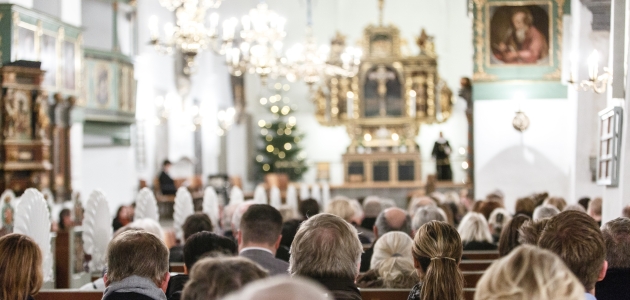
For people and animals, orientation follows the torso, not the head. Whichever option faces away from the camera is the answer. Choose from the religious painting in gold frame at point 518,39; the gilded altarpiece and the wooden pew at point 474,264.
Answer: the wooden pew

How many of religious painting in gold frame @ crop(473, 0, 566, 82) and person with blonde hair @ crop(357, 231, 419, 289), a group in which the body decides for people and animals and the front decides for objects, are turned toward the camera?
1

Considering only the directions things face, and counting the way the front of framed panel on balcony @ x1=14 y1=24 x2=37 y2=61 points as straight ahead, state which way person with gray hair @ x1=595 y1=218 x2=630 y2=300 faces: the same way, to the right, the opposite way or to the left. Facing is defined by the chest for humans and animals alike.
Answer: to the left

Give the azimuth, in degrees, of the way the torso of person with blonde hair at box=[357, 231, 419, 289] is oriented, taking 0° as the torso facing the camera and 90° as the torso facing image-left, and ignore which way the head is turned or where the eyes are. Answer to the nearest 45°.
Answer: approximately 180°

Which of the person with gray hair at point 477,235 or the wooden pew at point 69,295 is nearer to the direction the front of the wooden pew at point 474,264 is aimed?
the person with gray hair

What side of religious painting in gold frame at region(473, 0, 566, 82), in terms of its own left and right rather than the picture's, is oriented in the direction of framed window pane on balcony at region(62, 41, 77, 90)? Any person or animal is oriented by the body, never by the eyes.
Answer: right

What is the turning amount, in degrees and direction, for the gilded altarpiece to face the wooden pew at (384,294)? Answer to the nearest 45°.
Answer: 0° — it already faces it

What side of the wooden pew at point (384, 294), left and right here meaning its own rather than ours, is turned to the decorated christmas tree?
front

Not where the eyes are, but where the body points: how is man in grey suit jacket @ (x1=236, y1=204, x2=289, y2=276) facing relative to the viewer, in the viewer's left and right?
facing away from the viewer

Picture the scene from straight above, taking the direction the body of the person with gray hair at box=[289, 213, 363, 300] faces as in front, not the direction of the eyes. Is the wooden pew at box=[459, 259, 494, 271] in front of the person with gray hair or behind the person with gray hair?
in front

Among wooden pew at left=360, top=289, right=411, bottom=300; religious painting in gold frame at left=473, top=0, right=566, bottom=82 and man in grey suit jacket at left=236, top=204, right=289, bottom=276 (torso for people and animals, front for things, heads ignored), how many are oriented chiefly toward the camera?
1

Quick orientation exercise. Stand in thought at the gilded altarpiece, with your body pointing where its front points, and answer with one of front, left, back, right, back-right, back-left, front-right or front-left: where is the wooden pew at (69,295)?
front

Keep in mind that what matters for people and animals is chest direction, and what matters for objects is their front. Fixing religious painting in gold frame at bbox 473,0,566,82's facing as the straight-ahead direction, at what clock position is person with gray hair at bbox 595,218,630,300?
The person with gray hair is roughly at 12 o'clock from the religious painting in gold frame.

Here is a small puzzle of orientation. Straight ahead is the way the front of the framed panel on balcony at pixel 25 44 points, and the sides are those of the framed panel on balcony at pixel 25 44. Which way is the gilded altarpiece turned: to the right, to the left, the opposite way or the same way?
to the right

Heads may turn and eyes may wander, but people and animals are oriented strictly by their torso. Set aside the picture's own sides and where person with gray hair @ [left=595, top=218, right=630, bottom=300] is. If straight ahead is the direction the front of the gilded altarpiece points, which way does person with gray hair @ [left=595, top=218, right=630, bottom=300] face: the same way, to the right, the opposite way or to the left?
the opposite way

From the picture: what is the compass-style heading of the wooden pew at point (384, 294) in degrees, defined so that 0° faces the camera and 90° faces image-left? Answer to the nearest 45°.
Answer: approximately 180°

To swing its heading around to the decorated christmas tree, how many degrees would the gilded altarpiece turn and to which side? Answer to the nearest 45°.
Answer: approximately 90° to its right

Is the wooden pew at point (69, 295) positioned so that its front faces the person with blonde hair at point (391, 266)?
no

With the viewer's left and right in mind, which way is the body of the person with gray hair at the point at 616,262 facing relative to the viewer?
facing away from the viewer

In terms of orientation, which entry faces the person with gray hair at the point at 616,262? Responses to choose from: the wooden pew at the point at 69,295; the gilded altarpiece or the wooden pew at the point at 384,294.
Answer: the gilded altarpiece

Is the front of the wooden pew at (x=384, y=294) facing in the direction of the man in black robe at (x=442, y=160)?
yes

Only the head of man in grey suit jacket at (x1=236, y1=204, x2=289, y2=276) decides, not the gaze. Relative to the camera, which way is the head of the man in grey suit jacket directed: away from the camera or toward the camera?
away from the camera

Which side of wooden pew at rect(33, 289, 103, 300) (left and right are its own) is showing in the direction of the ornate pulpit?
front

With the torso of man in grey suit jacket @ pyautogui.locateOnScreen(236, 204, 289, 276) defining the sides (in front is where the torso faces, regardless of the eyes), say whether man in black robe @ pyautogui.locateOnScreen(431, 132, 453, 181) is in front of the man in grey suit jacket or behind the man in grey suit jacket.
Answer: in front

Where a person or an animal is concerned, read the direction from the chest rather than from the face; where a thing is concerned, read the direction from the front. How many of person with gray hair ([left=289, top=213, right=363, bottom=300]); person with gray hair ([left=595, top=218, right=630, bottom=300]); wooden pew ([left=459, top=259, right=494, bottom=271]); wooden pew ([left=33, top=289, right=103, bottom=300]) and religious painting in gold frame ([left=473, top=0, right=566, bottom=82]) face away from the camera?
4
